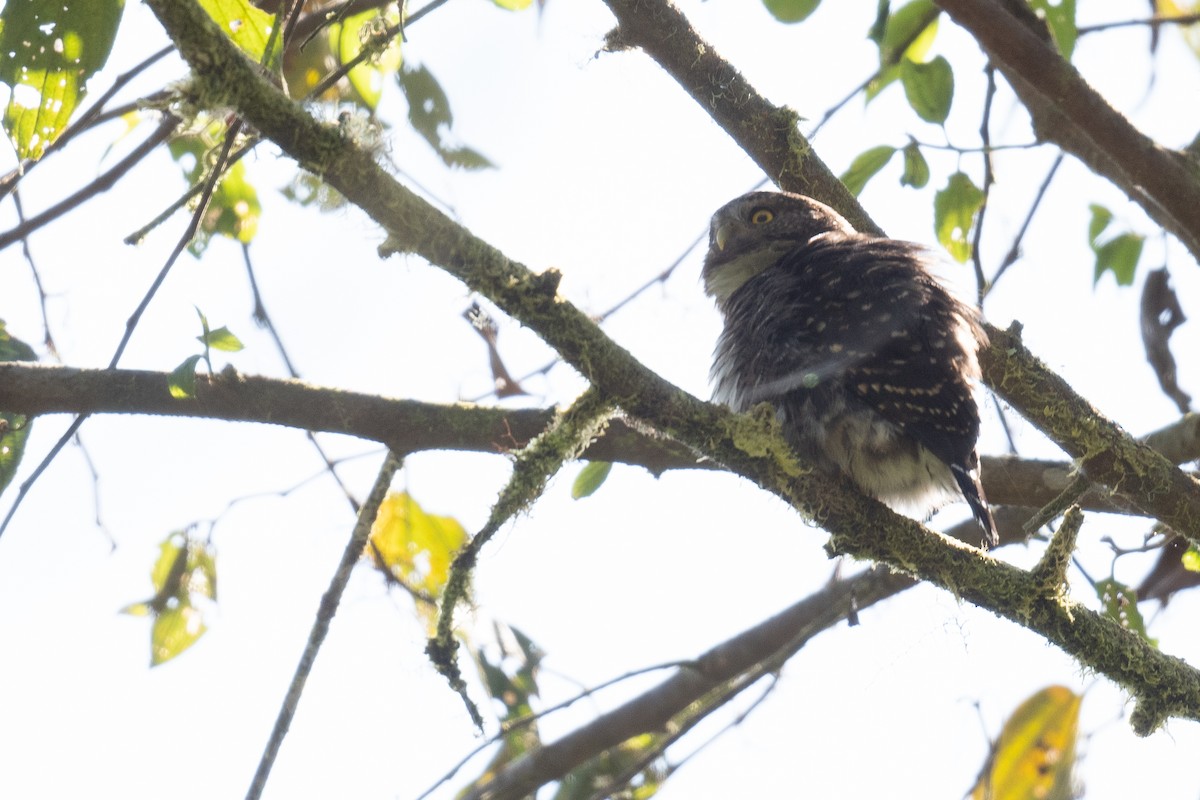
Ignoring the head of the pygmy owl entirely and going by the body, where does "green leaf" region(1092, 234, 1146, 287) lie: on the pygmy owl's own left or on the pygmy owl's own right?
on the pygmy owl's own right

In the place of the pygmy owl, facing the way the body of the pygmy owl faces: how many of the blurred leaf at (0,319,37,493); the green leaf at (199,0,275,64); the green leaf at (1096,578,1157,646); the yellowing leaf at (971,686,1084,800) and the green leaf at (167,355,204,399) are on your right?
2

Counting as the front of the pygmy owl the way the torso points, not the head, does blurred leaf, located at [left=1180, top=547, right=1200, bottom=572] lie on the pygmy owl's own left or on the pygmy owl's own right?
on the pygmy owl's own right
